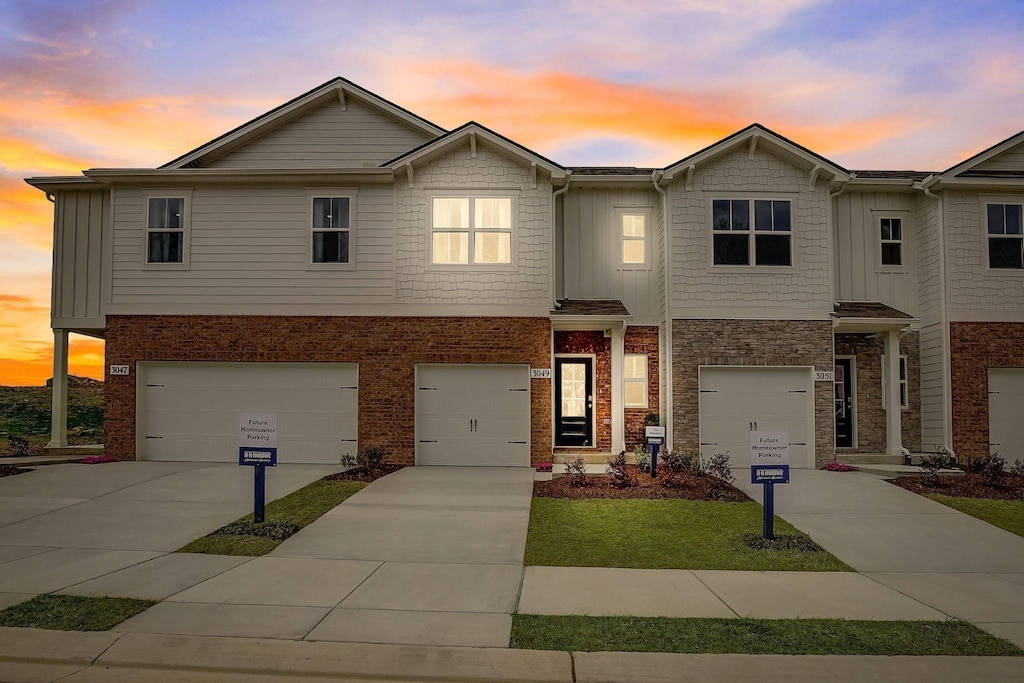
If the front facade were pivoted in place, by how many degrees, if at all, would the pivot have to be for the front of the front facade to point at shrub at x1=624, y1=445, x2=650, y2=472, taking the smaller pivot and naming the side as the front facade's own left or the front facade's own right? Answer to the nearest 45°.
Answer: approximately 90° to the front facade's own left

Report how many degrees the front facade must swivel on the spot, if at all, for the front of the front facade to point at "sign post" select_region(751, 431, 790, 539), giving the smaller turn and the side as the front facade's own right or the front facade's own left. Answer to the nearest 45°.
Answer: approximately 45° to the front facade's own left

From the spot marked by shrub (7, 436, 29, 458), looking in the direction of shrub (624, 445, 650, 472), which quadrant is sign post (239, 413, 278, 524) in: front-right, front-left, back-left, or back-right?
front-right

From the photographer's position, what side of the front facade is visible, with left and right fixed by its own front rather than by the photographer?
front

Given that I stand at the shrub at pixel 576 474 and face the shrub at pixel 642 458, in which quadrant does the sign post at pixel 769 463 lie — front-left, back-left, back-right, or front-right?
back-right

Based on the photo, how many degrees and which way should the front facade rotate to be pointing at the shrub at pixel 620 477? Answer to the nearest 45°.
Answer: approximately 45° to its left

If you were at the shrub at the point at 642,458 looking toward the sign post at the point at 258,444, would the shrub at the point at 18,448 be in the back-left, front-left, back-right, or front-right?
front-right

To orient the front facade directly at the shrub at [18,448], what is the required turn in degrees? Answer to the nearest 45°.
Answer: approximately 90° to its right

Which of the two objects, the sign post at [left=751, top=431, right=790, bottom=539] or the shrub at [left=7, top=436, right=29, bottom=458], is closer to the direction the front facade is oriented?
the sign post

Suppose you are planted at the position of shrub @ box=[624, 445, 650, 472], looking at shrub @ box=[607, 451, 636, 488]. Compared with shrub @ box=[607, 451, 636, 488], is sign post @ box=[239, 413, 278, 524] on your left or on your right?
right
